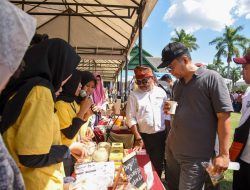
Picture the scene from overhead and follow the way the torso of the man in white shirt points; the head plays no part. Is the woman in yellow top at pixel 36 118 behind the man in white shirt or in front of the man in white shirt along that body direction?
in front

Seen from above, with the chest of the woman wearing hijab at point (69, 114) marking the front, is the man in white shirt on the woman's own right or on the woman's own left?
on the woman's own left

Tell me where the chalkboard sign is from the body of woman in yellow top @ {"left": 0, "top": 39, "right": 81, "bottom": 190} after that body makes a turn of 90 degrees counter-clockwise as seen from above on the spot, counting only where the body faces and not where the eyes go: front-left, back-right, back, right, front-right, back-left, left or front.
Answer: front-right

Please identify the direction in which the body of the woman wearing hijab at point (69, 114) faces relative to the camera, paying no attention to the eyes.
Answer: to the viewer's right

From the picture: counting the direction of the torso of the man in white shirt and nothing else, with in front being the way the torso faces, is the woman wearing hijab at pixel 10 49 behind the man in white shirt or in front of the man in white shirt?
in front

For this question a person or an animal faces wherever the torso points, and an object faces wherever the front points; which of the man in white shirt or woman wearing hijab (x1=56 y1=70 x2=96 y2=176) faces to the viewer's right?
the woman wearing hijab

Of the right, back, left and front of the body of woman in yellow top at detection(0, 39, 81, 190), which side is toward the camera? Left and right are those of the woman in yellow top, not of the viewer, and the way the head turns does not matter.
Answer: right

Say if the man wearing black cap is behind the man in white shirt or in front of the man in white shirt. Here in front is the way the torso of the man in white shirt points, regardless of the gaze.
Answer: in front

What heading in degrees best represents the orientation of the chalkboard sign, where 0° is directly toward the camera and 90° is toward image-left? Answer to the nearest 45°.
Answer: approximately 315°

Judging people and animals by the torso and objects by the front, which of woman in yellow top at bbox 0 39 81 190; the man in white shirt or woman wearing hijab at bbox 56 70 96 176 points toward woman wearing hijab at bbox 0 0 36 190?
the man in white shirt

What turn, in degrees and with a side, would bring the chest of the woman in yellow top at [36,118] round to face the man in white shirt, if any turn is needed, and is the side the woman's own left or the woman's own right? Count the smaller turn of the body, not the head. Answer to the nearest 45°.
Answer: approximately 45° to the woman's own left

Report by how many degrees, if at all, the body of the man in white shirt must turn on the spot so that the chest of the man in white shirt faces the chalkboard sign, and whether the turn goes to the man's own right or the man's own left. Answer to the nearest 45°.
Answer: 0° — they already face it

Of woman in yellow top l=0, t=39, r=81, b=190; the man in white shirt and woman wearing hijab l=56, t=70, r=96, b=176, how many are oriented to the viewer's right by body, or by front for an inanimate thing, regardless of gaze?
2

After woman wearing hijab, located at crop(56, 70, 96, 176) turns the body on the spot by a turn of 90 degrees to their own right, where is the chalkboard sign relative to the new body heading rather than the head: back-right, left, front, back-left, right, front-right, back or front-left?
front-left

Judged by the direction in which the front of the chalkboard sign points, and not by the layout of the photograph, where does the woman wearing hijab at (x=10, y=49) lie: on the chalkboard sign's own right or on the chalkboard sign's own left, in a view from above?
on the chalkboard sign's own right
